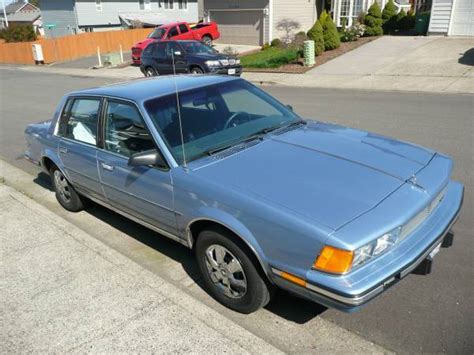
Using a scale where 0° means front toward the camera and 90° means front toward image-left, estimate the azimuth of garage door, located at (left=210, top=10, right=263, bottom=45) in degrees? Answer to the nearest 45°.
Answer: approximately 0°

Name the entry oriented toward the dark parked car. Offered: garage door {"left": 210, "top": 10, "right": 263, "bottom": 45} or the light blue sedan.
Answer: the garage door

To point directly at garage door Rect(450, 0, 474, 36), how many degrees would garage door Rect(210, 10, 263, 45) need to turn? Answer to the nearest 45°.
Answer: approximately 45° to its left

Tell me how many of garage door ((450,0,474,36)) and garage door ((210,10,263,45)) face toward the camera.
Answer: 2

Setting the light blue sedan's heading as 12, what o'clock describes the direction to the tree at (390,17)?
The tree is roughly at 8 o'clock from the light blue sedan.

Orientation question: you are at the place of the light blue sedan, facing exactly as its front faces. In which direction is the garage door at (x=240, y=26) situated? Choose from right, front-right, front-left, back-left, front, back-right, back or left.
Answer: back-left

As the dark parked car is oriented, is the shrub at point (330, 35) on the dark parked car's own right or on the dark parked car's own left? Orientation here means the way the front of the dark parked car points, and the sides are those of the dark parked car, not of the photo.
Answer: on the dark parked car's own left

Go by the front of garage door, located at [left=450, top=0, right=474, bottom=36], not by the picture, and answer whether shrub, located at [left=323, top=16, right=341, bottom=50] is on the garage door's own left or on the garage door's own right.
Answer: on the garage door's own right

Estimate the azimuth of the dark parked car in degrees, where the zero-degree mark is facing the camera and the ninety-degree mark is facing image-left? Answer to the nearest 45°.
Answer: approximately 315°

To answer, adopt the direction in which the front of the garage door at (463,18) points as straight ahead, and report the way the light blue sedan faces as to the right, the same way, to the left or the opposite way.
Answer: to the left

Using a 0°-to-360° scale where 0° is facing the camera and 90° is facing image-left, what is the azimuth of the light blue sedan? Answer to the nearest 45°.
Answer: approximately 315°
